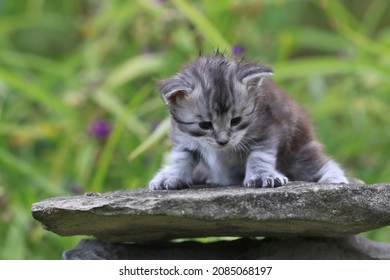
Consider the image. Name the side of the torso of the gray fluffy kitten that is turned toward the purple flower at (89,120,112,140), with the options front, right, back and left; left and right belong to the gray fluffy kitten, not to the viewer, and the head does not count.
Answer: right

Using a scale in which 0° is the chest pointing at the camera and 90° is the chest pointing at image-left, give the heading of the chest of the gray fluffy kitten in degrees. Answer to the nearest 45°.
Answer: approximately 45°
